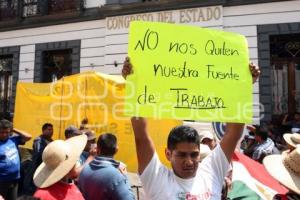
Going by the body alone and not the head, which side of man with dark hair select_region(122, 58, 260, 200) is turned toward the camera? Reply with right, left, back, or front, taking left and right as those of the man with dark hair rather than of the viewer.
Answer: front

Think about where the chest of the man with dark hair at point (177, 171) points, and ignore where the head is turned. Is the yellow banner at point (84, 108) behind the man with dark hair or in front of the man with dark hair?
behind
